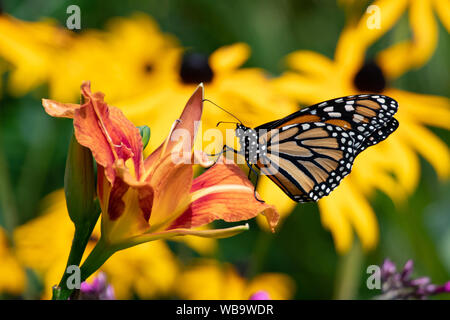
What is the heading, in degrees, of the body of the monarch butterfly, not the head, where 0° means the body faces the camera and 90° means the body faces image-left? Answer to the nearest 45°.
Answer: approximately 90°
